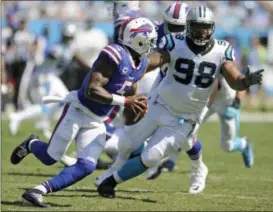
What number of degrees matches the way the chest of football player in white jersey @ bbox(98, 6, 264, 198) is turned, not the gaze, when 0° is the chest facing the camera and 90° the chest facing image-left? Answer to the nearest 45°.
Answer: approximately 0°

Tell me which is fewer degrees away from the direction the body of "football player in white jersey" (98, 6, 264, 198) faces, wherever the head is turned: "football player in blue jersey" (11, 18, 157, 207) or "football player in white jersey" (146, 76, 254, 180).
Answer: the football player in blue jersey

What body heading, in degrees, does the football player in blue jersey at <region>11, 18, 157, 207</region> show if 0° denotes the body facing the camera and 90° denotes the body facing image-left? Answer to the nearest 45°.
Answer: approximately 315°

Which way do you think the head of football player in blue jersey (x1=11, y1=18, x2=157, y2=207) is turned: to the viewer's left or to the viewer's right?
to the viewer's right
